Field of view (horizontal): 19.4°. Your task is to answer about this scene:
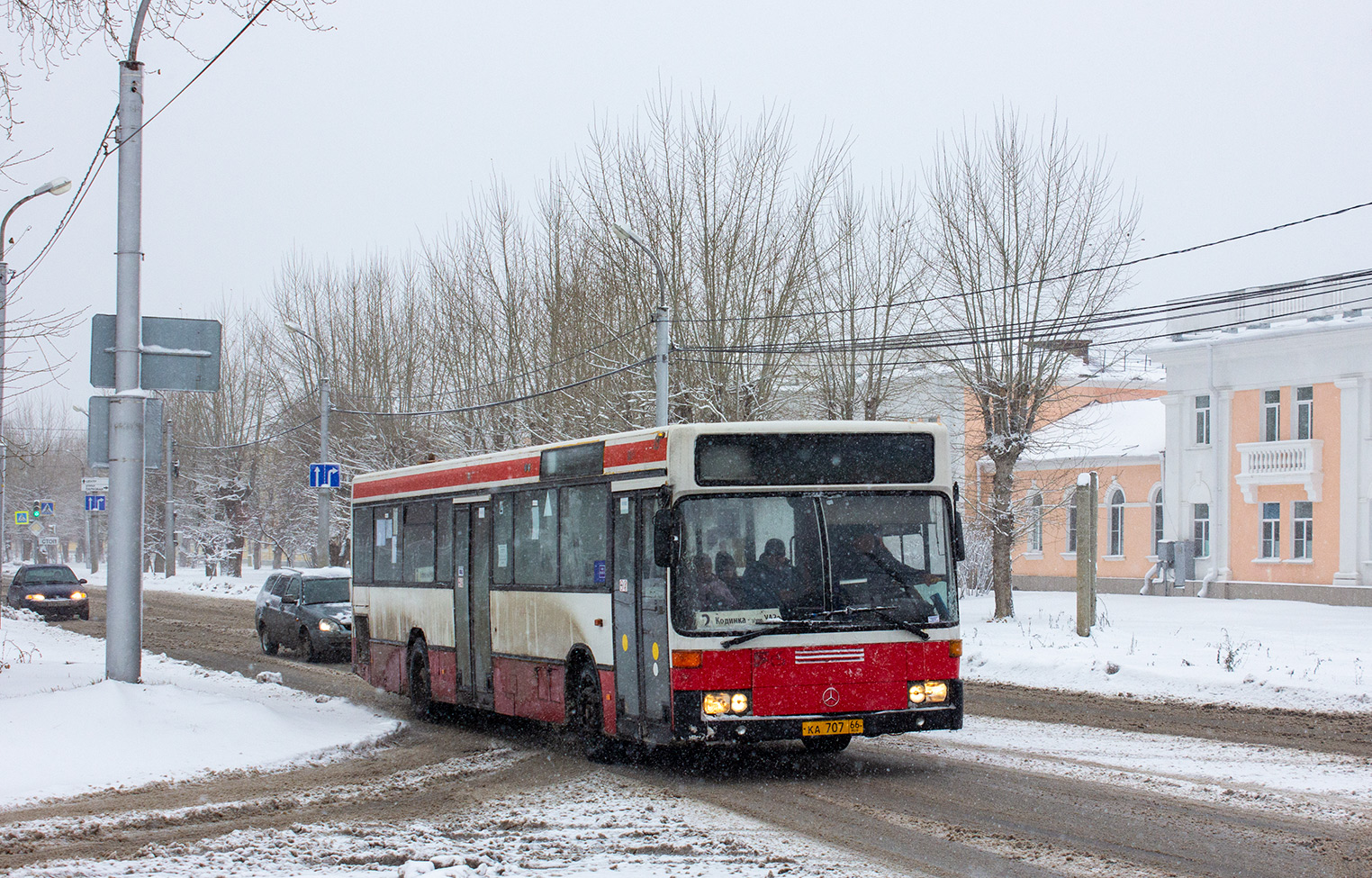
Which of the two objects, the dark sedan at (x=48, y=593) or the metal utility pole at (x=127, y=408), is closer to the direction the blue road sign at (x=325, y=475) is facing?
the metal utility pole

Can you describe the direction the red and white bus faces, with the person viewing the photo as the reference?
facing the viewer and to the right of the viewer

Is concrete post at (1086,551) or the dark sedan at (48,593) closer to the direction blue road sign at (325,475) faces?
the concrete post

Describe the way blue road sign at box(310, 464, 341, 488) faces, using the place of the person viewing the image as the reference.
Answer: facing the viewer

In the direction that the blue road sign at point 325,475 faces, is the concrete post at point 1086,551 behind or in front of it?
in front

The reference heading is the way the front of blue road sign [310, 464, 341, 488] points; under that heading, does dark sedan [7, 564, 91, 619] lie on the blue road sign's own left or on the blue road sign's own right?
on the blue road sign's own right

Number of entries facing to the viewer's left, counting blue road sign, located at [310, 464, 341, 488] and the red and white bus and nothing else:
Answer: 0

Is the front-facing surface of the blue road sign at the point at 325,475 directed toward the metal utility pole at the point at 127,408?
yes

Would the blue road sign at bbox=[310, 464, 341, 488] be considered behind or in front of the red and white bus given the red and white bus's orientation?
behind

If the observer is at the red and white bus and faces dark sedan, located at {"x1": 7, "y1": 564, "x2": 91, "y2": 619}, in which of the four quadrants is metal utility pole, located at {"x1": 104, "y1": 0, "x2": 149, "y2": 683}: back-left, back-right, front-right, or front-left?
front-left

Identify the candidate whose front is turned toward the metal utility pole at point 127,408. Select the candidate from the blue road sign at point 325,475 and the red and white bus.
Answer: the blue road sign
